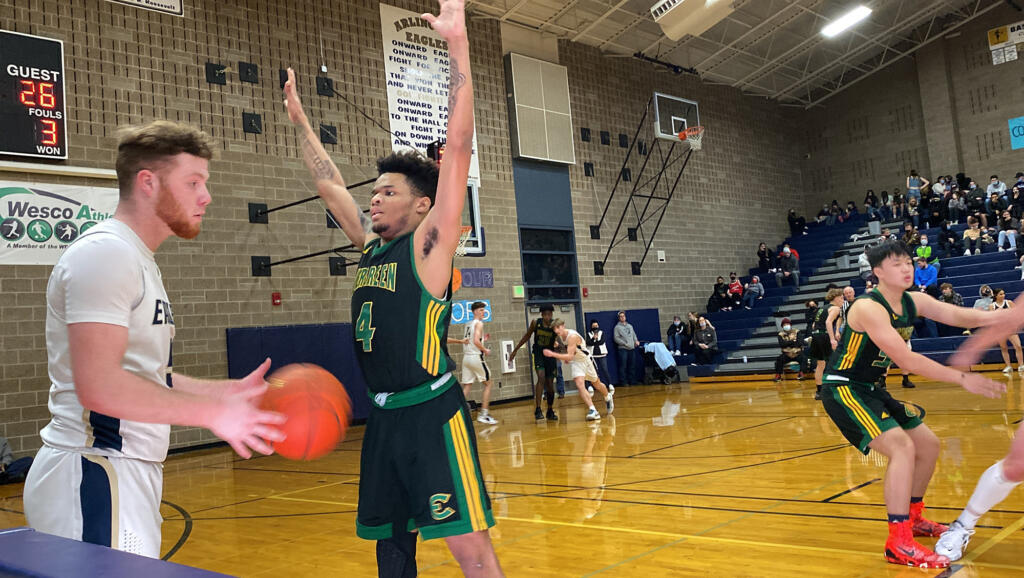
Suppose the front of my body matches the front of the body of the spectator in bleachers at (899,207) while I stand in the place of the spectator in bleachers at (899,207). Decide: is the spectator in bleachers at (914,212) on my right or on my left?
on my left

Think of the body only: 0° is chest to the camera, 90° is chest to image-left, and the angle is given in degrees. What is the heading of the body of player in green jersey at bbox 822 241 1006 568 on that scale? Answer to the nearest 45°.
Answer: approximately 315°

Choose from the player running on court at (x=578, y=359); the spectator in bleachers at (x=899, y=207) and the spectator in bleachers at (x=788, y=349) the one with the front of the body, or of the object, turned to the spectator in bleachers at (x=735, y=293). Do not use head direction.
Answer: the spectator in bleachers at (x=899, y=207)

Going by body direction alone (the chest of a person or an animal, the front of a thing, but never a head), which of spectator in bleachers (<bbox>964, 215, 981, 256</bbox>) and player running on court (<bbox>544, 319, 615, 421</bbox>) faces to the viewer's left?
the player running on court

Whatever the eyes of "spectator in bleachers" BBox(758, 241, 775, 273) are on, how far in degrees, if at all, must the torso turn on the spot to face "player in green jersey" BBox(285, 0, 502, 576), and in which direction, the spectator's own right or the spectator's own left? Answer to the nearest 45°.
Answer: approximately 45° to the spectator's own left

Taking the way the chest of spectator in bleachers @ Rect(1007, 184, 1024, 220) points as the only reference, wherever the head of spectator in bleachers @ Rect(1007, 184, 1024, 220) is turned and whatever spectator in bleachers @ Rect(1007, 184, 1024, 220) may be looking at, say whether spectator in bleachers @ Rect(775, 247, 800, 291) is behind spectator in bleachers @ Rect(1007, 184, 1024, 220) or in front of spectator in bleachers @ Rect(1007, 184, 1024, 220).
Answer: in front

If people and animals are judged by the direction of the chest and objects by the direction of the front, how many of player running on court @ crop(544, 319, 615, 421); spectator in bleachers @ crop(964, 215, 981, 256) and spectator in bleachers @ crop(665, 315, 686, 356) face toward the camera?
2

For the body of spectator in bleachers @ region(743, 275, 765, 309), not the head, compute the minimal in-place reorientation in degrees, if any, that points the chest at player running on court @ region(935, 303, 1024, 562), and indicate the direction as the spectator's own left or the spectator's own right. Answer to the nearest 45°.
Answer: approximately 45° to the spectator's own left

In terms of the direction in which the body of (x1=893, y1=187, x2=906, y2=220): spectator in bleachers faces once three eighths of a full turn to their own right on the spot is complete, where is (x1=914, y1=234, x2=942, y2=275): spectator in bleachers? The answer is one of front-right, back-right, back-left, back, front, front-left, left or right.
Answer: back

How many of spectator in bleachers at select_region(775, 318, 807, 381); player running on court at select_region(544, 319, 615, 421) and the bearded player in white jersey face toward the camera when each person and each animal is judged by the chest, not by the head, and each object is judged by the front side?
1

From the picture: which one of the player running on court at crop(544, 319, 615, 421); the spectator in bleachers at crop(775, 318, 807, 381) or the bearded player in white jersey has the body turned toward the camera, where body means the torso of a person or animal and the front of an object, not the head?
the spectator in bleachers
